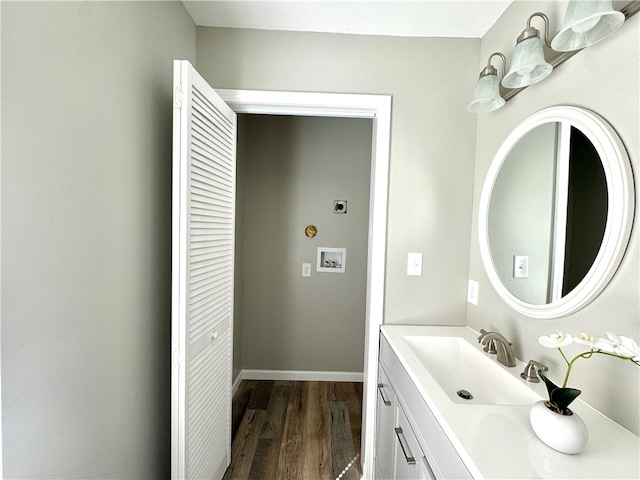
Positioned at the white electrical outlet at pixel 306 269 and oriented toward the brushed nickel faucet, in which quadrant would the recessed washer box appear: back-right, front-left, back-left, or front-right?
front-left

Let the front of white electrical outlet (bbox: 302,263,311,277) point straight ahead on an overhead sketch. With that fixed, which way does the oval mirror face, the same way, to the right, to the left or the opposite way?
to the right

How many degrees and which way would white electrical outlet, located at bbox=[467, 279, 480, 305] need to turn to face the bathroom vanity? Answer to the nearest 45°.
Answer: approximately 45° to its left

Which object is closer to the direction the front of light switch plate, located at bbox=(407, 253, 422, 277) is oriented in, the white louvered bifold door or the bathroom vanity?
the bathroom vanity

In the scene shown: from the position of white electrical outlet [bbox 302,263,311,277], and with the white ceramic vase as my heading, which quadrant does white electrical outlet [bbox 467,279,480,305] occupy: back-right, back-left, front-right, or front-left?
front-left

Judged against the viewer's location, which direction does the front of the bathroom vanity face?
facing the viewer and to the left of the viewer

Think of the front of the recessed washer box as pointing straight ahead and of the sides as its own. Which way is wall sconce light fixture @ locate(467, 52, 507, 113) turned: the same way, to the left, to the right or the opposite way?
to the right

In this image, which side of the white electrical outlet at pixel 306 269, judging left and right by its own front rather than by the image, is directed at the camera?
front

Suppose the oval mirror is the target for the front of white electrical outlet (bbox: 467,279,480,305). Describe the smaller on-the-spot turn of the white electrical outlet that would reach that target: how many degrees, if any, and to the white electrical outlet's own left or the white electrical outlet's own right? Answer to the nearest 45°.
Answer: approximately 90° to the white electrical outlet's own left

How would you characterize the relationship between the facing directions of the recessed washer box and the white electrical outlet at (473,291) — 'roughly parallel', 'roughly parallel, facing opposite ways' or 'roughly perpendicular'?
roughly perpendicular

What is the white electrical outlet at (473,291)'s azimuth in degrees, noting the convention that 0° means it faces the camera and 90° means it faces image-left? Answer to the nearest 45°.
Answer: approximately 45°

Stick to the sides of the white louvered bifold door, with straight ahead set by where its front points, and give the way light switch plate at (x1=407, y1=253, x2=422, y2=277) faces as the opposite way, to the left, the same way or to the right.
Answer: to the right

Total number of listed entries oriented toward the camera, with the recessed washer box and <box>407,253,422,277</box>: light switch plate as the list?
2

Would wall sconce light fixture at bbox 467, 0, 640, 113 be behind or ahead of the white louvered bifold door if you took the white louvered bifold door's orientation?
ahead

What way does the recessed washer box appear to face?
toward the camera

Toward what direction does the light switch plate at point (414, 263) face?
toward the camera

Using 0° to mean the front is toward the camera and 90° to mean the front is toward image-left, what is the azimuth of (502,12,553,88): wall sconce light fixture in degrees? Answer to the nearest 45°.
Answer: approximately 45°

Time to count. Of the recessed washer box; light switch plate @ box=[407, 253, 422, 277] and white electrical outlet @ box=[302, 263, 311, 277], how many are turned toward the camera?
3
